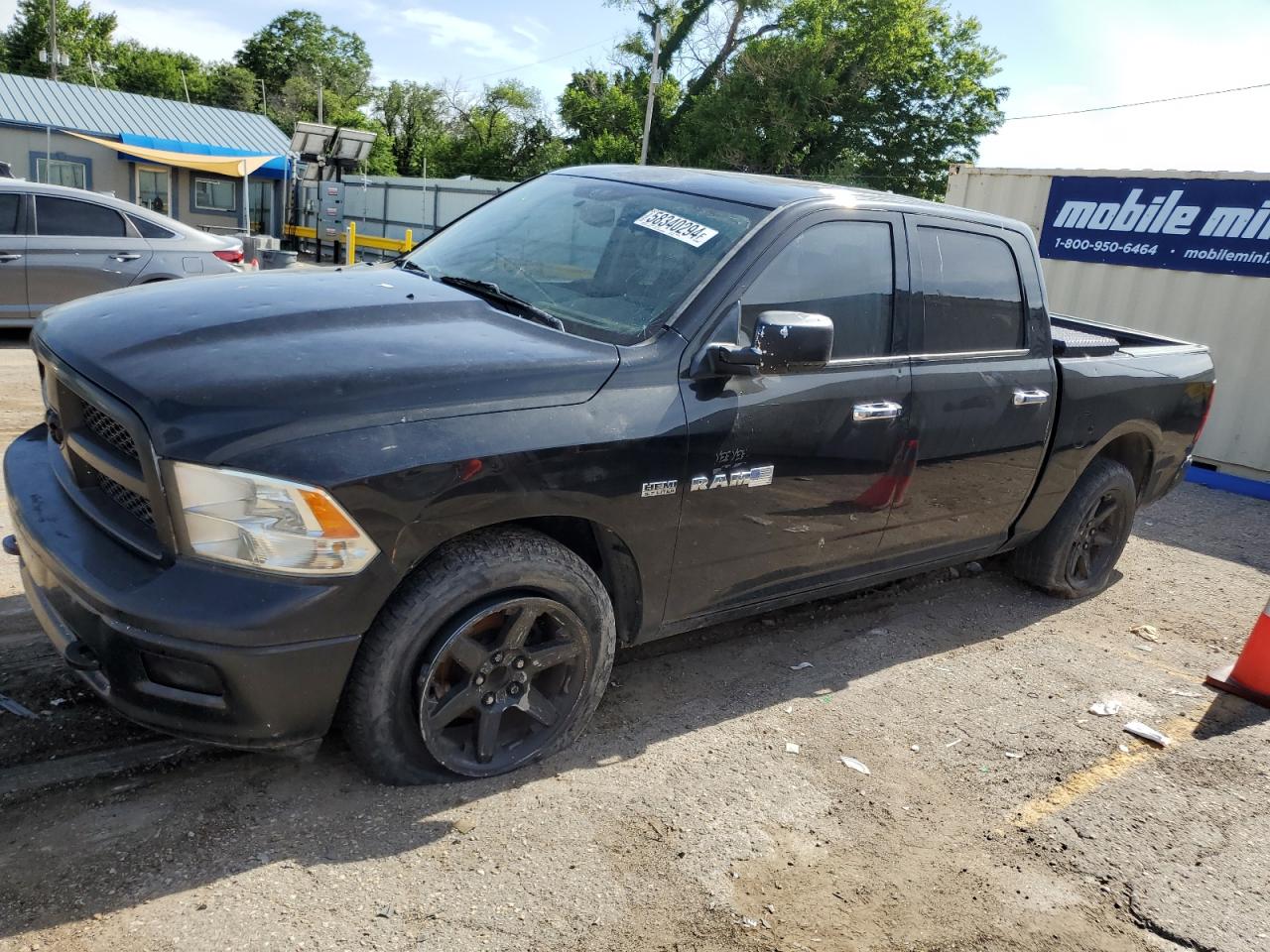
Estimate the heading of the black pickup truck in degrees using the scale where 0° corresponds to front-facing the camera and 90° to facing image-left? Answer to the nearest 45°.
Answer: approximately 45°

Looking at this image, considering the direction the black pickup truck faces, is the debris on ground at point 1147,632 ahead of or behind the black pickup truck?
behind

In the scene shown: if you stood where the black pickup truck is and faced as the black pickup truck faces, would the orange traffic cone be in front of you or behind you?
behind

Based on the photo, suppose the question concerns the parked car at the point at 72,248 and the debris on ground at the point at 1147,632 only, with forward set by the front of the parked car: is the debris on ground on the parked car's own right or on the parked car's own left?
on the parked car's own left

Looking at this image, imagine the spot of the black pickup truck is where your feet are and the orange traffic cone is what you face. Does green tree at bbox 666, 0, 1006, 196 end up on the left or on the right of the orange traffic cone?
left

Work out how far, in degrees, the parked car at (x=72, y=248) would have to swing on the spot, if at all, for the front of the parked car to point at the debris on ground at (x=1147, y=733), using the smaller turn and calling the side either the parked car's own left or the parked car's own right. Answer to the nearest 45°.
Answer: approximately 135° to the parked car's own left

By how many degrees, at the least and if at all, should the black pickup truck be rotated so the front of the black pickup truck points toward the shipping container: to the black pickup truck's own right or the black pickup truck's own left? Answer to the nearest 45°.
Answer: approximately 180°

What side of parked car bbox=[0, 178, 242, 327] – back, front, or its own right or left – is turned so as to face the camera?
left

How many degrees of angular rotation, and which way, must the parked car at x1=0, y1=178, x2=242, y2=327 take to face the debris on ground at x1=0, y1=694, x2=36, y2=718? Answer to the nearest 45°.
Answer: approximately 90° to its left

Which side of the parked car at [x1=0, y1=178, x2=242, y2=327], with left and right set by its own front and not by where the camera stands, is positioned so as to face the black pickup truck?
left
